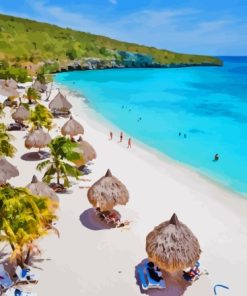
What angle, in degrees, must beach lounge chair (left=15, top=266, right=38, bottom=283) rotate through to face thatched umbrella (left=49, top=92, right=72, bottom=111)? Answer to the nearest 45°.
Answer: approximately 90° to its left

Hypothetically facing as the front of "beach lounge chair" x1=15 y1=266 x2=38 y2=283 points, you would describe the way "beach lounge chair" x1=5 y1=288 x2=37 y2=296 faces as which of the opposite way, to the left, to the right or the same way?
the same way

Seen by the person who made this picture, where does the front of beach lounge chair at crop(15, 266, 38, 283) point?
facing to the right of the viewer

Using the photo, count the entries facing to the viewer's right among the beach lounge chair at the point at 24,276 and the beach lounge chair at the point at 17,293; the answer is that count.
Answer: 2

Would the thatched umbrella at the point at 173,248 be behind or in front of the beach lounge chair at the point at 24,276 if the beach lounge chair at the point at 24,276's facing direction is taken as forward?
in front

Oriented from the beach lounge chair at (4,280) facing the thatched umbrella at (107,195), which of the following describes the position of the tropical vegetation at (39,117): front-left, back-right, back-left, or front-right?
front-left

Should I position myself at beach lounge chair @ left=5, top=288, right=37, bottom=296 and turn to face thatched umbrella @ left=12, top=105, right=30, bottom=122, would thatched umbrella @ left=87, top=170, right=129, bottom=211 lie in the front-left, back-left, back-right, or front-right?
front-right

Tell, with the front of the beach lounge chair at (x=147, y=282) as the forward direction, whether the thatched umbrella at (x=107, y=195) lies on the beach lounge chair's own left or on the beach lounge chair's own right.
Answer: on the beach lounge chair's own left

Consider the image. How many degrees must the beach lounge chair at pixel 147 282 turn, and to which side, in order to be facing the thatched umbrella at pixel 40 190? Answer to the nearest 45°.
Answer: approximately 135° to its right

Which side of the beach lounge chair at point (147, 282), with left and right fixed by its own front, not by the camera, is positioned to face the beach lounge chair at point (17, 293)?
back

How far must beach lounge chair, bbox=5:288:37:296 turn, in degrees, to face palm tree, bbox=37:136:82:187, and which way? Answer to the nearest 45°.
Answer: approximately 90° to its left

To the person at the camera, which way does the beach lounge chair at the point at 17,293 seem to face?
facing to the right of the viewer

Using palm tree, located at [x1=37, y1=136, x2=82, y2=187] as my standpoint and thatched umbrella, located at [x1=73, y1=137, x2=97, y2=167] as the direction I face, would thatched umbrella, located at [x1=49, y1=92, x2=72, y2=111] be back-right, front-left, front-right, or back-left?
front-left

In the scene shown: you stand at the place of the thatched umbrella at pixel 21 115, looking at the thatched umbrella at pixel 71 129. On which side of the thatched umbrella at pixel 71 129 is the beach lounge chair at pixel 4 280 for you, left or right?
right

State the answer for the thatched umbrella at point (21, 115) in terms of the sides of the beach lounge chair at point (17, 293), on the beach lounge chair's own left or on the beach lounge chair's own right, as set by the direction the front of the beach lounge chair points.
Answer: on the beach lounge chair's own left

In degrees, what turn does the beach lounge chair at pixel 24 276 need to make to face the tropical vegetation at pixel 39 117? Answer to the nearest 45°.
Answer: approximately 90° to its left

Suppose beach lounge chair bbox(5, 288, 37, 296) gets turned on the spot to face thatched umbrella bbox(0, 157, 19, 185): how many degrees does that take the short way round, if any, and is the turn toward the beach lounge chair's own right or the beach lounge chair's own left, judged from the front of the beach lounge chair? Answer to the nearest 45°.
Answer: approximately 90° to the beach lounge chair's own left

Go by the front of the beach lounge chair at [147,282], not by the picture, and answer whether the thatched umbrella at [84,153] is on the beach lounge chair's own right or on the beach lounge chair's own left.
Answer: on the beach lounge chair's own left
